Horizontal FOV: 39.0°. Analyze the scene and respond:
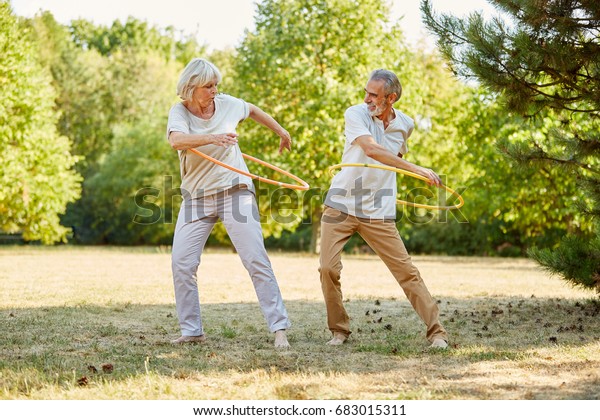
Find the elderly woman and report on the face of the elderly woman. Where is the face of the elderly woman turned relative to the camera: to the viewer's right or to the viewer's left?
to the viewer's right

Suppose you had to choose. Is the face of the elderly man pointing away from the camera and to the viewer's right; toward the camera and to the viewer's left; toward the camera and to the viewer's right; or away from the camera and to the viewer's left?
toward the camera and to the viewer's left

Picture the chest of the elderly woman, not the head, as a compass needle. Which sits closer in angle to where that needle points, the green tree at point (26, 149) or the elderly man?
the elderly man

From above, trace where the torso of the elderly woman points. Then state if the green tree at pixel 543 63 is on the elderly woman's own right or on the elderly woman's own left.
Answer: on the elderly woman's own left

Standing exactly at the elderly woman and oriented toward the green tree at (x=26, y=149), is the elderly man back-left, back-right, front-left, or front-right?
back-right

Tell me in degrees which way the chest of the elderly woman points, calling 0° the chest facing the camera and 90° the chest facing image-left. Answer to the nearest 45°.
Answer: approximately 0°

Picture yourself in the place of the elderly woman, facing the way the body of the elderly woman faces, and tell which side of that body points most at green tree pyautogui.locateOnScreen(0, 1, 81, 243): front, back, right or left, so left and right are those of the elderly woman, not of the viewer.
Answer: back

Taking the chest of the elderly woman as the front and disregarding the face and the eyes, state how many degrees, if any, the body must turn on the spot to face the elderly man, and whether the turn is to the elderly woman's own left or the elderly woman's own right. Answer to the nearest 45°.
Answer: approximately 90° to the elderly woman's own left
